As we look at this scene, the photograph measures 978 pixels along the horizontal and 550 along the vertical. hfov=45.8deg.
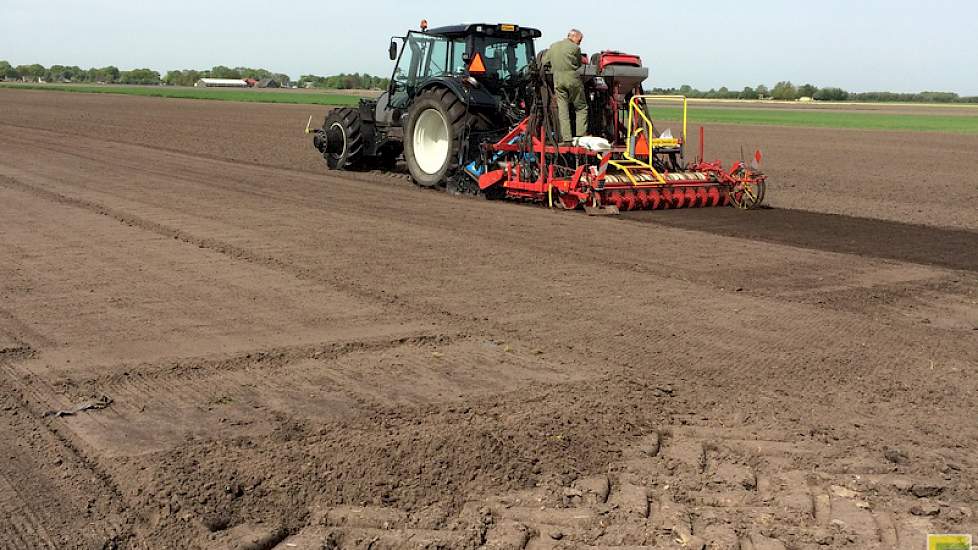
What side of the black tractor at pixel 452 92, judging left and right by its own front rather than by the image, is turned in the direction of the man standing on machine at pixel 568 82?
back

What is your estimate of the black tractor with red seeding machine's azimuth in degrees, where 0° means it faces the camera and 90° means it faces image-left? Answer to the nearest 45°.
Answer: approximately 135°
